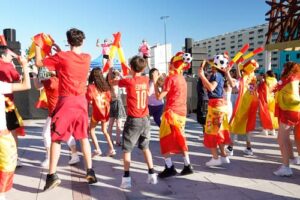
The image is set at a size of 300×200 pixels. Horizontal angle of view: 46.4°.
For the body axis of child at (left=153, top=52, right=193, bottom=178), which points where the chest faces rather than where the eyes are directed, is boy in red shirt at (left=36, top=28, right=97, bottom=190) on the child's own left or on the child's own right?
on the child's own left

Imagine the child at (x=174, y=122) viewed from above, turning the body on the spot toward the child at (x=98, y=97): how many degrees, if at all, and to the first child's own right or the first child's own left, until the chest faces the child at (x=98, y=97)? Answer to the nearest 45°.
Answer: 0° — they already face them

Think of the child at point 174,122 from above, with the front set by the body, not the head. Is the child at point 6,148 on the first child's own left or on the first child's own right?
on the first child's own left

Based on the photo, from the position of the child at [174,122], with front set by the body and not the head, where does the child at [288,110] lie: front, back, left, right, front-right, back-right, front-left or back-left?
back-right

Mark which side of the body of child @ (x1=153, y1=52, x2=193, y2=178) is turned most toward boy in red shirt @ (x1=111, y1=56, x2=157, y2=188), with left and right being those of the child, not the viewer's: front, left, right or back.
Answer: left

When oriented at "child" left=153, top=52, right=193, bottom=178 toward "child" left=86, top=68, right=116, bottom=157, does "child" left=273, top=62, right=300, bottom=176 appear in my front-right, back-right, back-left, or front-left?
back-right

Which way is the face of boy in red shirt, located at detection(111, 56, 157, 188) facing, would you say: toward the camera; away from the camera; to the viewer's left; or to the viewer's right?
away from the camera

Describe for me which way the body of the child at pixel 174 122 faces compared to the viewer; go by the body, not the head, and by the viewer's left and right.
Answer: facing away from the viewer and to the left of the viewer

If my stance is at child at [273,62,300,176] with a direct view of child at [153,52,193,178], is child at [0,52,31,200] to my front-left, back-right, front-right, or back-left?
front-left

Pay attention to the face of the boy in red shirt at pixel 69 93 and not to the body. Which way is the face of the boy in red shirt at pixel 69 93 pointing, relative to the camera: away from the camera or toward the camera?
away from the camera
